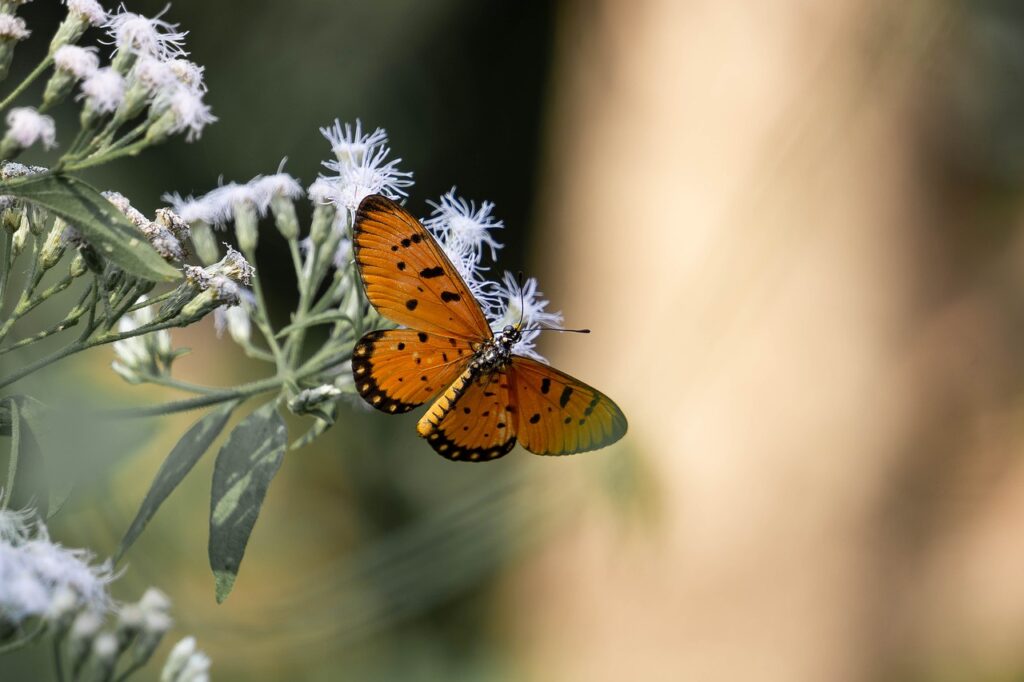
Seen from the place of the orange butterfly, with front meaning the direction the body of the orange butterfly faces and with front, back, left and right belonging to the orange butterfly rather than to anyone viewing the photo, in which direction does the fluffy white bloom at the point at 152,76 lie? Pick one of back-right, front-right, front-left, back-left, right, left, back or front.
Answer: back

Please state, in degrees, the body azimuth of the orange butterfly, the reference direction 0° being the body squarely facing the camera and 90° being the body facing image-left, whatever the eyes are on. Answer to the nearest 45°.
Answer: approximately 225°
